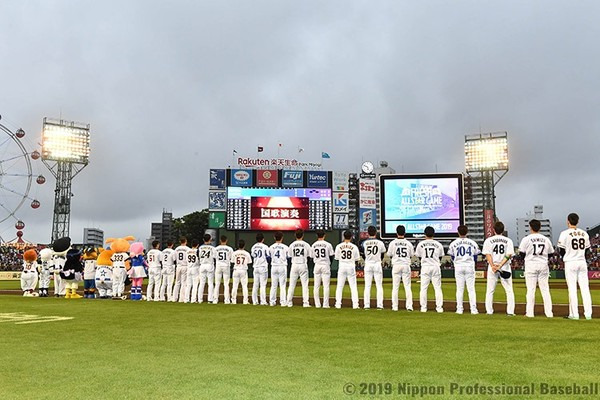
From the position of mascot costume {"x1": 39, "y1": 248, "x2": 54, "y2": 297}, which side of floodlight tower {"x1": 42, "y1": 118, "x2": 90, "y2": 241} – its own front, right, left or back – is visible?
front

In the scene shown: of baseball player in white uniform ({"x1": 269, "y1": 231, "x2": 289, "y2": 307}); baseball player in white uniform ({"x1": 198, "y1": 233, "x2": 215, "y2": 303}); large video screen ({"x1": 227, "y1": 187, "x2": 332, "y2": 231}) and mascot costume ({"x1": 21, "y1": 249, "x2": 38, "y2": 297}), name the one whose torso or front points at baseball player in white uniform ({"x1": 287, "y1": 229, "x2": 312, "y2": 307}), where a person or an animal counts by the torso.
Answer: the large video screen

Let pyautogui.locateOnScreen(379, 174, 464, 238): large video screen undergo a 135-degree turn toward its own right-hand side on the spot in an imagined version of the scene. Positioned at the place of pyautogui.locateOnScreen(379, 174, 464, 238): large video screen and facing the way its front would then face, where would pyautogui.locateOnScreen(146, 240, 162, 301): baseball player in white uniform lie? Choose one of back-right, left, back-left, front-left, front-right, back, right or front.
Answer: left

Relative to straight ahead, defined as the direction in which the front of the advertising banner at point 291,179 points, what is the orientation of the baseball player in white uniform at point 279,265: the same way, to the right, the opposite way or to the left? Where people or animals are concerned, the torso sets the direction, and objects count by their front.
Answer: the opposite way

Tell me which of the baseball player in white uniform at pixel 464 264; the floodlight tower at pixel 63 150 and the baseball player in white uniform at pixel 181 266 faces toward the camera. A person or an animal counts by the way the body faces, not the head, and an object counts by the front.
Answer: the floodlight tower

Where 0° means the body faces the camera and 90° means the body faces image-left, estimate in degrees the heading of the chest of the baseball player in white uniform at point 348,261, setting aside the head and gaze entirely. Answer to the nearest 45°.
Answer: approximately 180°

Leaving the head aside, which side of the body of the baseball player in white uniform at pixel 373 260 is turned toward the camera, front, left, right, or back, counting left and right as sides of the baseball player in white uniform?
back

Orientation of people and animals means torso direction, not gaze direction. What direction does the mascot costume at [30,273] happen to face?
away from the camera

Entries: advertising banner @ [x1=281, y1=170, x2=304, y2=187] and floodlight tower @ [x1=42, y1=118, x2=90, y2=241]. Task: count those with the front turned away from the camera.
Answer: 0

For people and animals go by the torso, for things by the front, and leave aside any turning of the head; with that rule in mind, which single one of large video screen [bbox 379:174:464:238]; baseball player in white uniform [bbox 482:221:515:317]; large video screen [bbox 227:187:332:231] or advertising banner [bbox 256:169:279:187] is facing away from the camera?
the baseball player in white uniform

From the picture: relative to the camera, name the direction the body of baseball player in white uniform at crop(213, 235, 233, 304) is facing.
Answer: away from the camera

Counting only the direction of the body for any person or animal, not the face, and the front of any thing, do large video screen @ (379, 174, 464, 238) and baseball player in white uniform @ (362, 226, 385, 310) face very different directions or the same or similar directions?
very different directions

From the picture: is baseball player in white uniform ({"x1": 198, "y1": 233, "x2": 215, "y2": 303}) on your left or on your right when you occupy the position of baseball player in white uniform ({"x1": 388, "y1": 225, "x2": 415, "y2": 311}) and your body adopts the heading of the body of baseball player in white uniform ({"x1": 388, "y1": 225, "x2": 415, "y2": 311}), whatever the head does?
on your left

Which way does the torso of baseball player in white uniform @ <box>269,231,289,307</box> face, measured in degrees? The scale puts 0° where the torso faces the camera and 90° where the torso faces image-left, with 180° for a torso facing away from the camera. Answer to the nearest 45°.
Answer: approximately 180°

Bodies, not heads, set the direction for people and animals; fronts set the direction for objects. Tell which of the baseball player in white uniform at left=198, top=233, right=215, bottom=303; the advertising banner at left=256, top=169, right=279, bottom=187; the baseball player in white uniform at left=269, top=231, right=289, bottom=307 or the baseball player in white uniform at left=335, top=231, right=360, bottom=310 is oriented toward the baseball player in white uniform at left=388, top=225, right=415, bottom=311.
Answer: the advertising banner

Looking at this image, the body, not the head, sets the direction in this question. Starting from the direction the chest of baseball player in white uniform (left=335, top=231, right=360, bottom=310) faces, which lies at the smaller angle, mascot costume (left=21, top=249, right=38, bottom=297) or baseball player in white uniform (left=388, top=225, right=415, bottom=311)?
the mascot costume

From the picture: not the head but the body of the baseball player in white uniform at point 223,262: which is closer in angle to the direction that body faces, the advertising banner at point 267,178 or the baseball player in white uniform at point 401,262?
the advertising banner

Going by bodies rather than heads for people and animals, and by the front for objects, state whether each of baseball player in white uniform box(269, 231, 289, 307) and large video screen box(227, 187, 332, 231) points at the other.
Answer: yes
